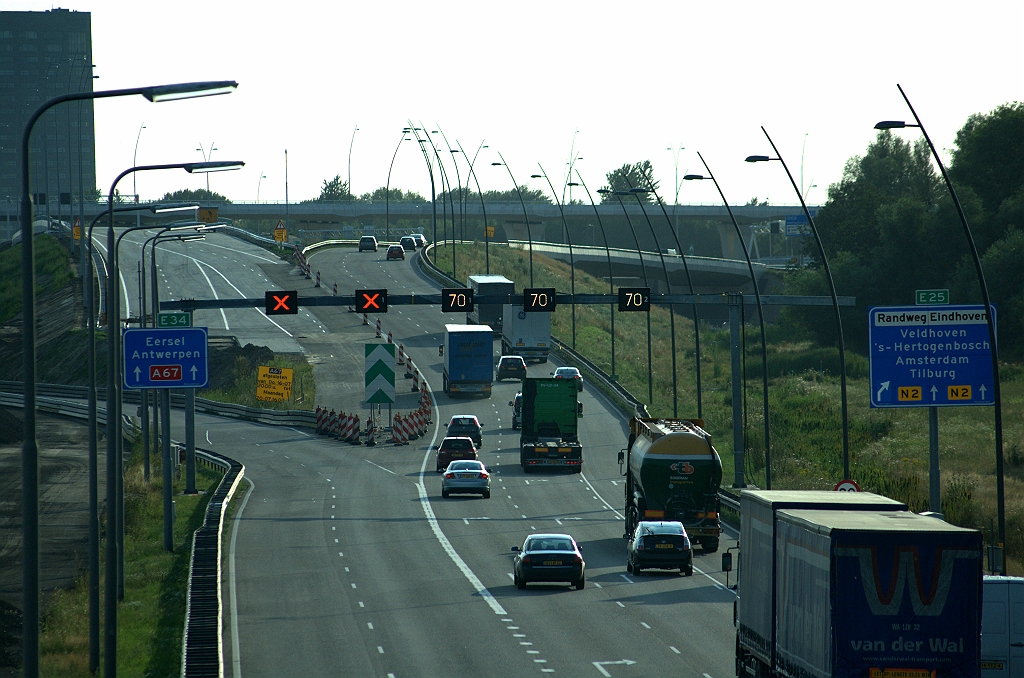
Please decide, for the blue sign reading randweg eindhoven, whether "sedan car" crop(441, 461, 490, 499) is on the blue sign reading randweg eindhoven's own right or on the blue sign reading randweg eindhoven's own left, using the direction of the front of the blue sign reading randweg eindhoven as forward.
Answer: on the blue sign reading randweg eindhoven's own right

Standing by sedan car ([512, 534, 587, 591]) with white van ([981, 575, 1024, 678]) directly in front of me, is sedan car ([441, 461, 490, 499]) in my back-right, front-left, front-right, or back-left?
back-left

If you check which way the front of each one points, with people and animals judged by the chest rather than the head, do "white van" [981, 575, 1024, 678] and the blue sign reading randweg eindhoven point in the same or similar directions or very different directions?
very different directions

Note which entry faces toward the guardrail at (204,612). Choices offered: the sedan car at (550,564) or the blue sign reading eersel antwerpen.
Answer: the blue sign reading eersel antwerpen

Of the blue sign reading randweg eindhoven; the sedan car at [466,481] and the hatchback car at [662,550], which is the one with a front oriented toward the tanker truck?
the hatchback car at [662,550]

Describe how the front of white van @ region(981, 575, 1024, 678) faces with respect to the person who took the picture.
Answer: facing away from the viewer

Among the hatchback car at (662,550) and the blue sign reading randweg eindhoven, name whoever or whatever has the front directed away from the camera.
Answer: the hatchback car

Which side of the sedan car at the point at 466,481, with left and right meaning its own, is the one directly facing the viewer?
back

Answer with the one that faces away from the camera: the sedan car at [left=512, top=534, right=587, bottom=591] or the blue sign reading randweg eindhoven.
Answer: the sedan car

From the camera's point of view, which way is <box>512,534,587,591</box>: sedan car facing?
away from the camera

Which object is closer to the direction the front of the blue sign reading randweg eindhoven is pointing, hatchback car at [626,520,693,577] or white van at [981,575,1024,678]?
the white van
